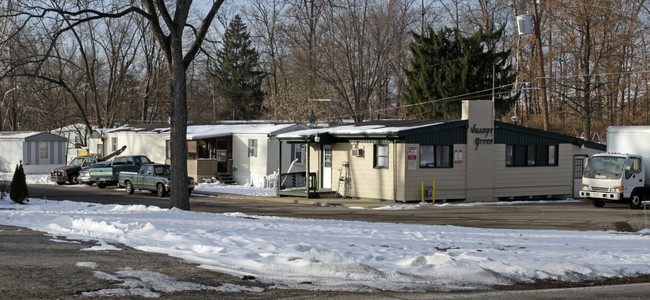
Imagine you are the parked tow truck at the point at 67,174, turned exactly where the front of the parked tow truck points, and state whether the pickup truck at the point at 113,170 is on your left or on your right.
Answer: on your left

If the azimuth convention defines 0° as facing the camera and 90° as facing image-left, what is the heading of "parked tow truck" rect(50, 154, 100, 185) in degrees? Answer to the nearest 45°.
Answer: approximately 45°

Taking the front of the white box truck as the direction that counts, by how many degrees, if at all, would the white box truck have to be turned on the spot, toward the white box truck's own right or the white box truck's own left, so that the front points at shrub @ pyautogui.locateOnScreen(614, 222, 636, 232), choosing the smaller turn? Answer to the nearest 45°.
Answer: approximately 45° to the white box truck's own left

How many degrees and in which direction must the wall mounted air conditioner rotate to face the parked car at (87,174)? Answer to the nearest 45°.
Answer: approximately 90° to its right

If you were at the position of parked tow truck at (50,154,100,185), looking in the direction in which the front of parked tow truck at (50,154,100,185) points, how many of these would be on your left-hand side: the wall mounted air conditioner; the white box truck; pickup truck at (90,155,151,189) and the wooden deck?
4

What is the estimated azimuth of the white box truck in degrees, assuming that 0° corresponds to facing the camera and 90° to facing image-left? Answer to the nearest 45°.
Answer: approximately 45°

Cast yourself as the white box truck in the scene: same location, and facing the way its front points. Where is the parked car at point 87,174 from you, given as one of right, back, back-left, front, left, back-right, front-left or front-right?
front-right

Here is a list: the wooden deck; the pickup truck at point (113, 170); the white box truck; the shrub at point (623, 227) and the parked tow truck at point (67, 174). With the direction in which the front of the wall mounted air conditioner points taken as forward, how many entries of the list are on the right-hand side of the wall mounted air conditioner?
3
